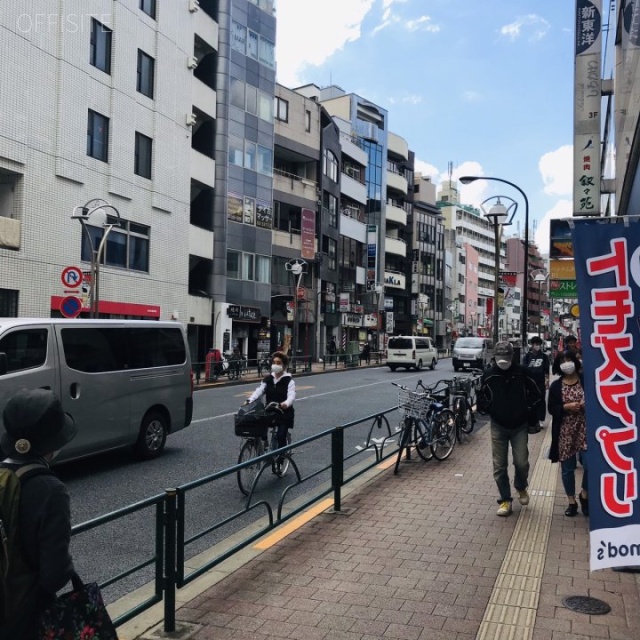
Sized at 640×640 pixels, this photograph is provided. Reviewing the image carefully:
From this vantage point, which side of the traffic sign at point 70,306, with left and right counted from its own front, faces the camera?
front

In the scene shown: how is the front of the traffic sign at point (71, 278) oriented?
toward the camera

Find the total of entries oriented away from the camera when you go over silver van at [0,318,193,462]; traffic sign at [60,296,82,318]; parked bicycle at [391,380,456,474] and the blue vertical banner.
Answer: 1

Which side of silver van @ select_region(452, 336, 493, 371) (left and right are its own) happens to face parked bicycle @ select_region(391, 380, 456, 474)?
front

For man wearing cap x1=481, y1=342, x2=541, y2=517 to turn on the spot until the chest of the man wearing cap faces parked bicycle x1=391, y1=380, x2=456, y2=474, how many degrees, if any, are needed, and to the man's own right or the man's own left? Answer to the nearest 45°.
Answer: approximately 135° to the man's own right

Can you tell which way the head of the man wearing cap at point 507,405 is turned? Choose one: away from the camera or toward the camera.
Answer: toward the camera

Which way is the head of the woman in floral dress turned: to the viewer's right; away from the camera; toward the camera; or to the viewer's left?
toward the camera

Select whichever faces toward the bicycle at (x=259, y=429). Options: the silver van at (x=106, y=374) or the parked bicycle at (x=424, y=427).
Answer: the parked bicycle

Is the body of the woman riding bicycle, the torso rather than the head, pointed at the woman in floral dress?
no
